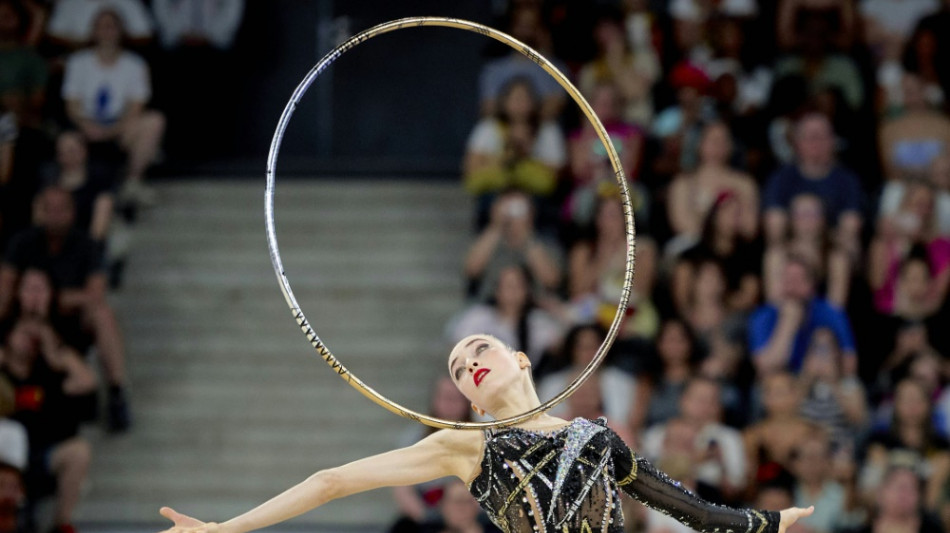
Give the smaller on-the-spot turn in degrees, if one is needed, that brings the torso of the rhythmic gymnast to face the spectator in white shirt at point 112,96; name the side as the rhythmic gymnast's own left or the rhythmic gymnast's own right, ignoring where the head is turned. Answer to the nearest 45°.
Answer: approximately 135° to the rhythmic gymnast's own right

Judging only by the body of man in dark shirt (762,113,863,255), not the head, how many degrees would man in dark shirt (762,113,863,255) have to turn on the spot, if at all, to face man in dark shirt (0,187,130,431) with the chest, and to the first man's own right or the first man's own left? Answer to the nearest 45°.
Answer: approximately 90° to the first man's own right

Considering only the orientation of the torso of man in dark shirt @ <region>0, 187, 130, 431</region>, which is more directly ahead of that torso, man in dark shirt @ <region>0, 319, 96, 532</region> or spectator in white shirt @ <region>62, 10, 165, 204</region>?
the man in dark shirt

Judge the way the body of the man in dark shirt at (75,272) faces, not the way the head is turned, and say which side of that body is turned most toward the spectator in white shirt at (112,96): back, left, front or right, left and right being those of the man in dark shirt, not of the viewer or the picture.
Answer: back

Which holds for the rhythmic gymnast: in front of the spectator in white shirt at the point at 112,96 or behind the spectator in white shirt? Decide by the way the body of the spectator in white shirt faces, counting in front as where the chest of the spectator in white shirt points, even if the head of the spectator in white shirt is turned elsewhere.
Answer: in front

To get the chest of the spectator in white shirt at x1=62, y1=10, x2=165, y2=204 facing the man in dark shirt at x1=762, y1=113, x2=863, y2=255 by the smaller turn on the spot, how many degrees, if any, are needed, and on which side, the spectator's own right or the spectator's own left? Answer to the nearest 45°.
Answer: approximately 45° to the spectator's own left

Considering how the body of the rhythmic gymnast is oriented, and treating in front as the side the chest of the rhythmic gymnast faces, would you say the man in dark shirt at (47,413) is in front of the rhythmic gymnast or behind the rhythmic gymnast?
behind

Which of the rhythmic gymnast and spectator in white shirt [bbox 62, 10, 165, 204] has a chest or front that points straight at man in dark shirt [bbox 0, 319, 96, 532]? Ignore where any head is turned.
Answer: the spectator in white shirt

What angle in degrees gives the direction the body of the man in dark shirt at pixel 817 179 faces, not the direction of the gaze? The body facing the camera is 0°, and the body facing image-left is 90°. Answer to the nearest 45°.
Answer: approximately 0°

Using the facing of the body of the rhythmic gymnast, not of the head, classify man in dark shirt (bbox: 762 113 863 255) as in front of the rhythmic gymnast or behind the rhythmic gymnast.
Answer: behind

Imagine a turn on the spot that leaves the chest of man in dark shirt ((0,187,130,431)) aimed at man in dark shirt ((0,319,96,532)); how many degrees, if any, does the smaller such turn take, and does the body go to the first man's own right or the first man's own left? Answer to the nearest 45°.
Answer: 0° — they already face them
